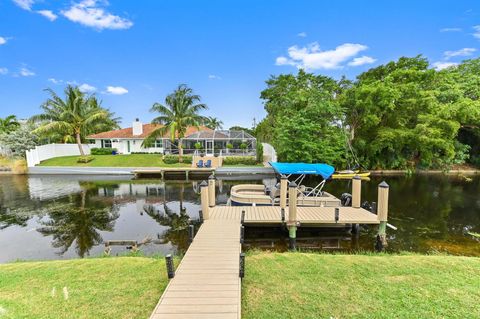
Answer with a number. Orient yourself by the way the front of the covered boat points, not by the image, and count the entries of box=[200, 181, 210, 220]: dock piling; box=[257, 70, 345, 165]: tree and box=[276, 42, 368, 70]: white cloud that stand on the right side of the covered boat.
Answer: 2

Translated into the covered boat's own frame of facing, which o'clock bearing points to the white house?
The white house is roughly at 2 o'clock from the covered boat.

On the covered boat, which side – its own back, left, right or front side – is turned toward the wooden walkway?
left

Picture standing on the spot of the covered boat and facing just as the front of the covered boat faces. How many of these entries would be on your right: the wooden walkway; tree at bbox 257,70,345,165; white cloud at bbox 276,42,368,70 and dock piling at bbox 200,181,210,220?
2

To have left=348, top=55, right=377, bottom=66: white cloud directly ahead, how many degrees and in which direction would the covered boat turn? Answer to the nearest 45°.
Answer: approximately 90° to its right

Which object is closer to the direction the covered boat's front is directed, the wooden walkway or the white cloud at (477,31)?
the wooden walkway

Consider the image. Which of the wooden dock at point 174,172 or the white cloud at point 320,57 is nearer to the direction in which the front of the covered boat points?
the wooden dock

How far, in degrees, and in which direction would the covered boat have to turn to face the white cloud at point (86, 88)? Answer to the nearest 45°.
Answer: approximately 45° to its right

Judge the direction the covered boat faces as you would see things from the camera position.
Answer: facing to the left of the viewer

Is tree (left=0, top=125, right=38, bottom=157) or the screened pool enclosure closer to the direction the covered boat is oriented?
the tree

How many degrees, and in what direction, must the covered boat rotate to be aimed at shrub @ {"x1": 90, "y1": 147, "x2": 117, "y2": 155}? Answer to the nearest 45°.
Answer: approximately 45° to its right

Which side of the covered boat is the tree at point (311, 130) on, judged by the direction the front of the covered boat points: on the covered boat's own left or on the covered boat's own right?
on the covered boat's own right

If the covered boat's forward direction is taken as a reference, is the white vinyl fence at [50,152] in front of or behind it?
in front

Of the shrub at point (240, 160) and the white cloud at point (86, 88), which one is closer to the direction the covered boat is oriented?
the white cloud

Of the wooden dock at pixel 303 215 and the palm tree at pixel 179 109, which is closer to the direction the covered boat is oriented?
the palm tree
